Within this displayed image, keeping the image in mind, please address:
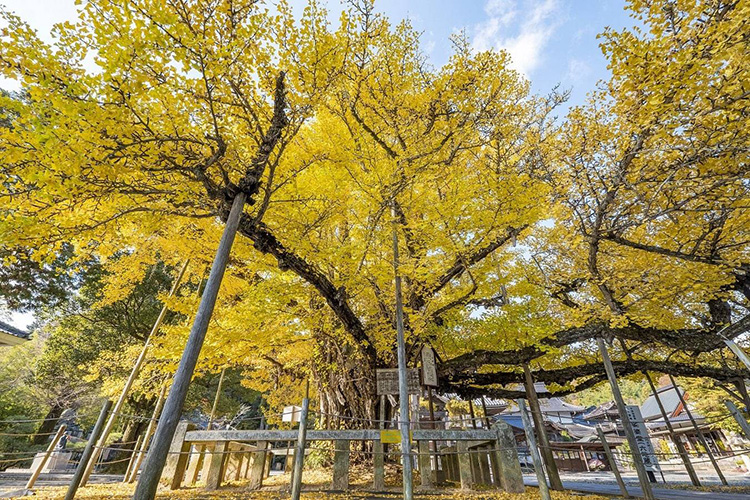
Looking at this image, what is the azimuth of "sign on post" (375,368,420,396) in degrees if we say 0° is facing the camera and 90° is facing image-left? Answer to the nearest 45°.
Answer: approximately 0°

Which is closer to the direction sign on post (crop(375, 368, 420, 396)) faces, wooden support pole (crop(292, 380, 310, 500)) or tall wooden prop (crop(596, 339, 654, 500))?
the wooden support pole

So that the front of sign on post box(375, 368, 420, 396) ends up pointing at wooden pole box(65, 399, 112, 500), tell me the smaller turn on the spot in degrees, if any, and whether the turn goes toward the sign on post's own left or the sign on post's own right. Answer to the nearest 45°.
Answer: approximately 45° to the sign on post's own right

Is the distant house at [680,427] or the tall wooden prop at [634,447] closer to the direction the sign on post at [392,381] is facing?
the tall wooden prop

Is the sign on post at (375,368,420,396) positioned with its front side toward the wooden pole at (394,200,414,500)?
yes

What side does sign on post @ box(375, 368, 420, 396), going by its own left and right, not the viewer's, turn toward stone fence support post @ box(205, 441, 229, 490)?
right

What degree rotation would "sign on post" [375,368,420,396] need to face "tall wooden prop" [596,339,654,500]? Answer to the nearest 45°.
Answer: approximately 90° to its left

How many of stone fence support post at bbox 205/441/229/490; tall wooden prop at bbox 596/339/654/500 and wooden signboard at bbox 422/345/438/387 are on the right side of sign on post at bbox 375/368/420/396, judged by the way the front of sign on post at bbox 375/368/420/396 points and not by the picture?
1

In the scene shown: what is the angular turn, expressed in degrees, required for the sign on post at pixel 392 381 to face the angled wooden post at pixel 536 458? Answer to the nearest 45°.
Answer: approximately 45° to its left

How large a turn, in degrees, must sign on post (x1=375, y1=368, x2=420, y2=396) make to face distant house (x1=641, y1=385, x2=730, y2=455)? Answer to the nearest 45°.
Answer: approximately 135° to its left
